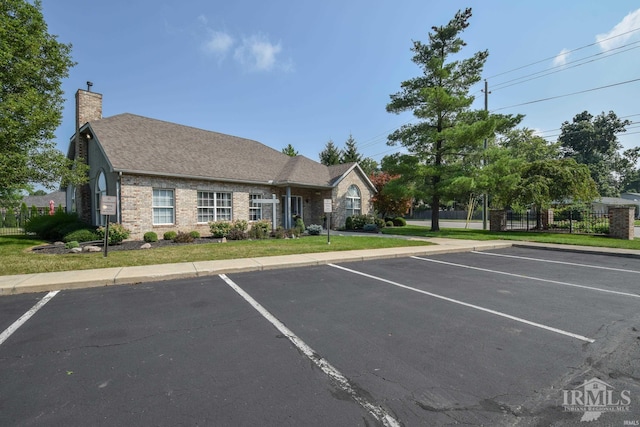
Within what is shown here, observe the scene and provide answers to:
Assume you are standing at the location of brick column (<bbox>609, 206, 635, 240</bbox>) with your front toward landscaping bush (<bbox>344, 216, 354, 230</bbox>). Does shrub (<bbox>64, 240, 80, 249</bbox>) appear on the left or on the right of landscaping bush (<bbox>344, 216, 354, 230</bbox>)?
left

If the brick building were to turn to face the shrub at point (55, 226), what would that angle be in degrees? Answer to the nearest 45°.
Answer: approximately 135° to its right

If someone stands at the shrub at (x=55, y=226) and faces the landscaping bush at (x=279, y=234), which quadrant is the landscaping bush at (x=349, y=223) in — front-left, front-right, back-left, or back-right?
front-left

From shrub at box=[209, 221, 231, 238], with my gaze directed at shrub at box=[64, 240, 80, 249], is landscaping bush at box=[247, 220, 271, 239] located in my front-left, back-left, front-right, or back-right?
back-left

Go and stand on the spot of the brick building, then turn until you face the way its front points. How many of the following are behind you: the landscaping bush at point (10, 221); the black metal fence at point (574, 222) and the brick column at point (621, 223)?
1

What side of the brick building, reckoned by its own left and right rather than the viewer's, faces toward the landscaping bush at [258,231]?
front

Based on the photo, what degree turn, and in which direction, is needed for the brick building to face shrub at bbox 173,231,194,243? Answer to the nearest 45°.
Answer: approximately 45° to its right

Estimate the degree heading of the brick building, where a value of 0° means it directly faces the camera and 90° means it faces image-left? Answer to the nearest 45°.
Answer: approximately 315°

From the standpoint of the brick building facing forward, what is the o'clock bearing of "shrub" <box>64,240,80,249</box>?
The shrub is roughly at 3 o'clock from the brick building.

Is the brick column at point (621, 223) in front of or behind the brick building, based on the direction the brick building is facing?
in front
